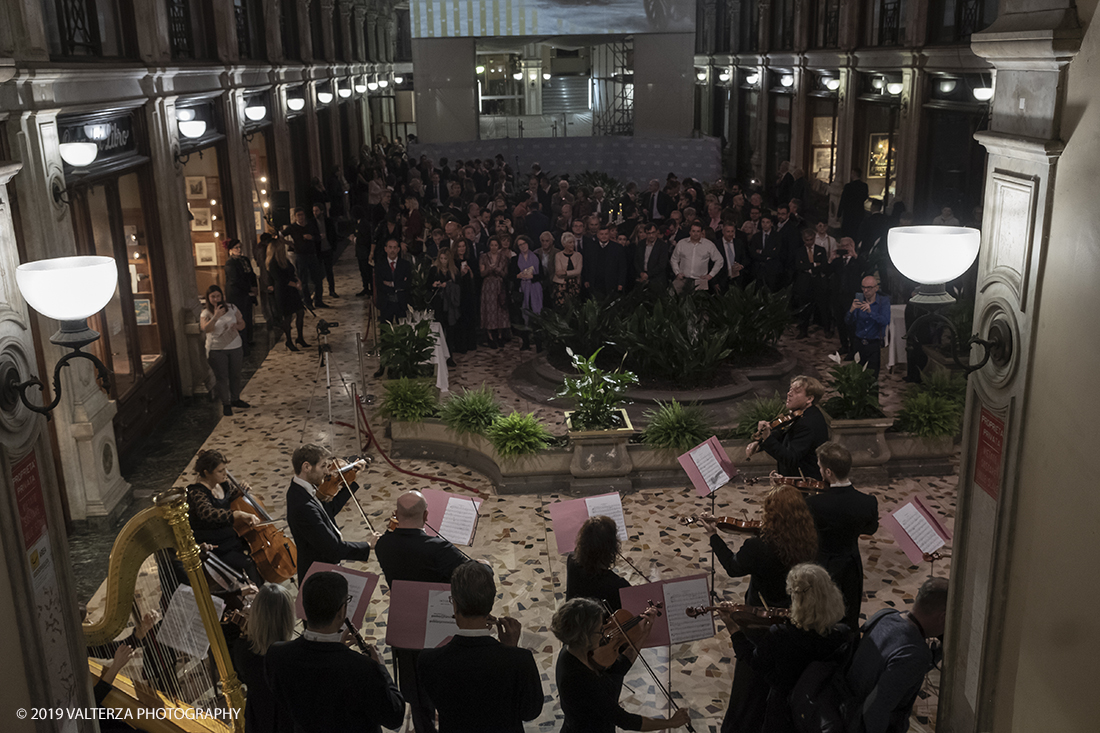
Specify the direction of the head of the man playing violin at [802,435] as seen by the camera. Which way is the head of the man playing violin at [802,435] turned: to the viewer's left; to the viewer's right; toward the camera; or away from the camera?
to the viewer's left

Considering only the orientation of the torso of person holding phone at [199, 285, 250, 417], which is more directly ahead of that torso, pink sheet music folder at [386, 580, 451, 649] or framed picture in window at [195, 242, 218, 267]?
the pink sheet music folder

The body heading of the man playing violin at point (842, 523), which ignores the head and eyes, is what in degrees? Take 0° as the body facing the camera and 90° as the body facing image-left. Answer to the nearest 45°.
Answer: approximately 135°

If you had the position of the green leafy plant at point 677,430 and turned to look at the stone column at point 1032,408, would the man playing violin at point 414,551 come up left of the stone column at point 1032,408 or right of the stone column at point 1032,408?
right

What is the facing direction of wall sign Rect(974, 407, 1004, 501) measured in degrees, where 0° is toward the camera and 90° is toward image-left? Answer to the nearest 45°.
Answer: approximately 45°

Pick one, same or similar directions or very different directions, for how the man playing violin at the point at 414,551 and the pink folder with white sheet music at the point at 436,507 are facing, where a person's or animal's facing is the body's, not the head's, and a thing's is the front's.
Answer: very different directions

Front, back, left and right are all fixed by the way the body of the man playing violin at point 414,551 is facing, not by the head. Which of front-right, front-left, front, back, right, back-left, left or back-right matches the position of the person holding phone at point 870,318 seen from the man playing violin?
front-right

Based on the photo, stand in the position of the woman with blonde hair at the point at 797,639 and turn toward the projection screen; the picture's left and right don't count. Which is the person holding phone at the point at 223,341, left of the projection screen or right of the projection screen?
left

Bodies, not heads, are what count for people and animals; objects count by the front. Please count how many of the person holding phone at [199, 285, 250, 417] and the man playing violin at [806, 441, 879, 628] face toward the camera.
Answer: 1

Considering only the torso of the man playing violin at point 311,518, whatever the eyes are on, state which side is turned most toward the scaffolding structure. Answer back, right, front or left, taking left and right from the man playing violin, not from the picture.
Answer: left

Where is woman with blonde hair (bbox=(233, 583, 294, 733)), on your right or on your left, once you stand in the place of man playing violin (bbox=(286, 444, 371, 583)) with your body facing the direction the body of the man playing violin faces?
on your right

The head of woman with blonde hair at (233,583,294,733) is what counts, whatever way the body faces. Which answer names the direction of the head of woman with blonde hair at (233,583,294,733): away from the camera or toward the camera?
away from the camera
